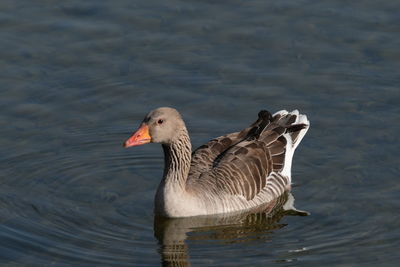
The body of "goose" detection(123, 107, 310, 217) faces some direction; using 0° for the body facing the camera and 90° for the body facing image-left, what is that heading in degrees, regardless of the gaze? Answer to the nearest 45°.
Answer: approximately 45°
